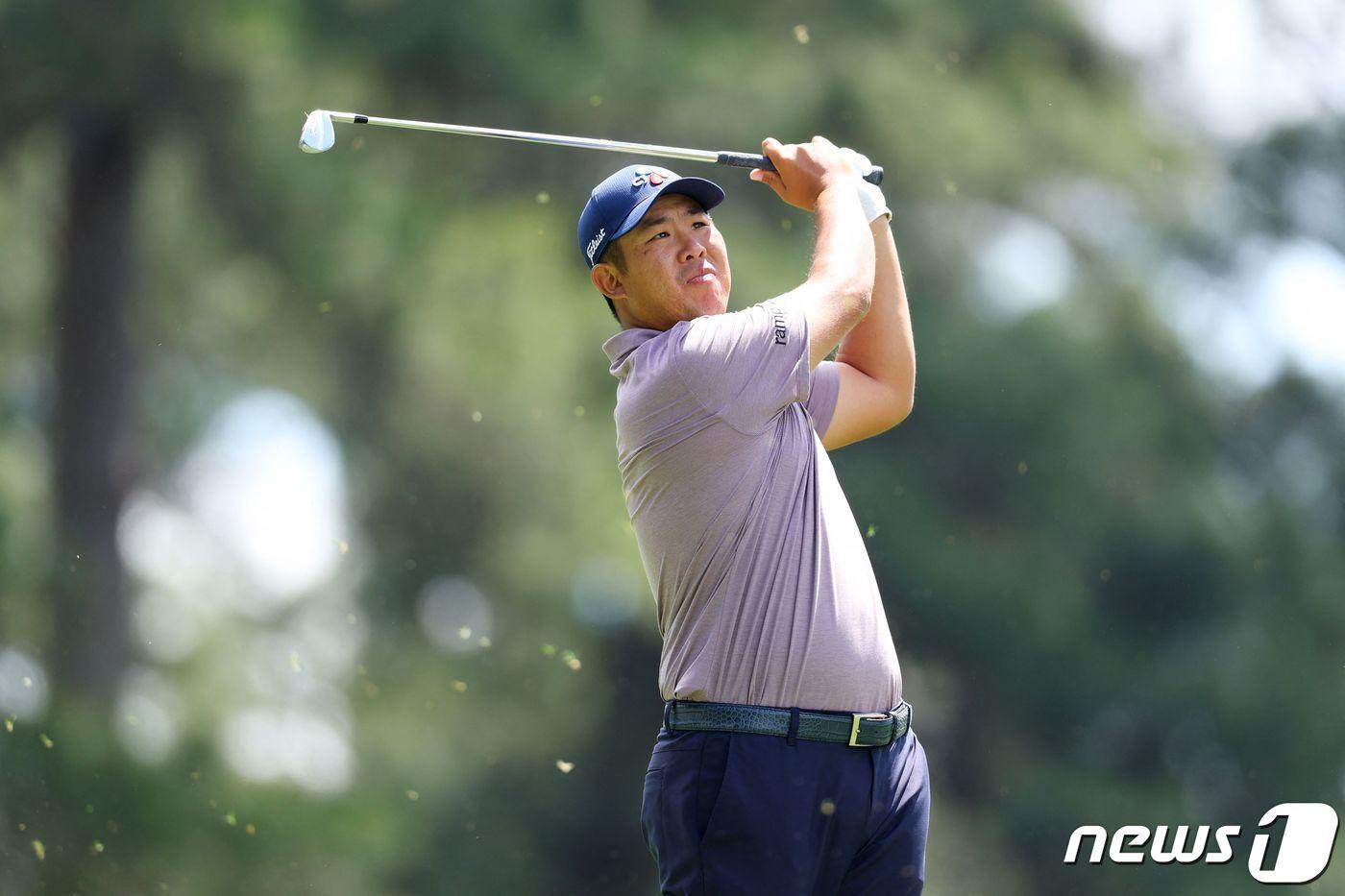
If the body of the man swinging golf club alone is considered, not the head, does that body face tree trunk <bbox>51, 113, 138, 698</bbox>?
no
